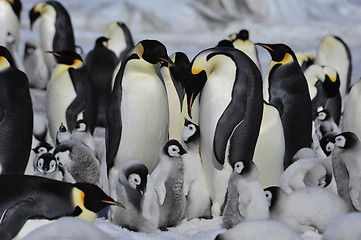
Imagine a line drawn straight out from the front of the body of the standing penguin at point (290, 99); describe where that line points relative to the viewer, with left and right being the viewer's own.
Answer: facing away from the viewer and to the left of the viewer

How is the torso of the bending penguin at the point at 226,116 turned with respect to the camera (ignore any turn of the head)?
to the viewer's left

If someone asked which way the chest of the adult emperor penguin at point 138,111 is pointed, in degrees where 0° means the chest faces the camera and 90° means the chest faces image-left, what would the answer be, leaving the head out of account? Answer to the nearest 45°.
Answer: approximately 315°
